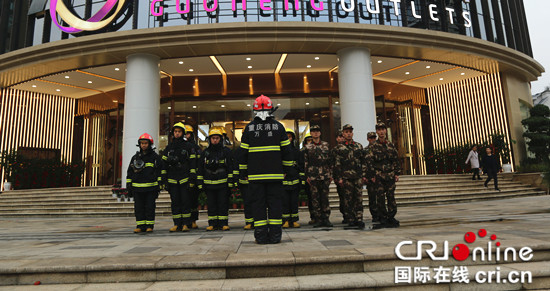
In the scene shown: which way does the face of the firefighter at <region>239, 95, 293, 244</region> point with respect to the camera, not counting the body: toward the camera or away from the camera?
away from the camera

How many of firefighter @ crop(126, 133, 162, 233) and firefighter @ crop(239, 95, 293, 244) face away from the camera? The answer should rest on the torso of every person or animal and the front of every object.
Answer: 1

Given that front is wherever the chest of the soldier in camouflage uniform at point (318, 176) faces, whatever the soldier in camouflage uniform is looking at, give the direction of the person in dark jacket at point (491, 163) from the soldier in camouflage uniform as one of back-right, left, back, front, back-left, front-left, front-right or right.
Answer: back-left

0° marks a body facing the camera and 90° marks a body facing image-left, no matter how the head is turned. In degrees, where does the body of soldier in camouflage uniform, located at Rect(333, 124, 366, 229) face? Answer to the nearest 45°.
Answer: approximately 0°

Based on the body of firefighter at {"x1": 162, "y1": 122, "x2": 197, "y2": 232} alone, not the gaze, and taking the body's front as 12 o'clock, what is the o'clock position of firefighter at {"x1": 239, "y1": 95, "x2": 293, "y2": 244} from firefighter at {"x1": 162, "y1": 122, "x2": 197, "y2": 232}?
firefighter at {"x1": 239, "y1": 95, "x2": 293, "y2": 244} is roughly at 11 o'clock from firefighter at {"x1": 162, "y1": 122, "x2": 197, "y2": 232}.

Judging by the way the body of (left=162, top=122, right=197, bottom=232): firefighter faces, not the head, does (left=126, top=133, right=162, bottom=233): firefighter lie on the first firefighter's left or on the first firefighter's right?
on the first firefighter's right

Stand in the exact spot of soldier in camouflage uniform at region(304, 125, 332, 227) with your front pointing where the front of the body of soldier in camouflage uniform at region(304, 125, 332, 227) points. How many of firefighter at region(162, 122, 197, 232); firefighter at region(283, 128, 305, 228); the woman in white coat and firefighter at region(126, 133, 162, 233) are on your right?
3
